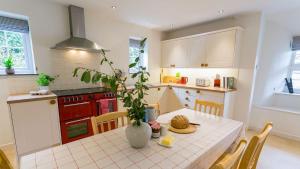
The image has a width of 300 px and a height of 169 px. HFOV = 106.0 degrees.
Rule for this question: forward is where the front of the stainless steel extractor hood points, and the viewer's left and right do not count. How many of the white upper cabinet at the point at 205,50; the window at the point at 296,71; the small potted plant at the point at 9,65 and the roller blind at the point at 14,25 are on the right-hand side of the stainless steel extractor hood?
2

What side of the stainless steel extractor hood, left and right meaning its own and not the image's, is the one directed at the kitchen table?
front

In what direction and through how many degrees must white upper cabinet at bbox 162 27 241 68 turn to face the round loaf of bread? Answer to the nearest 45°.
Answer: approximately 45° to its left

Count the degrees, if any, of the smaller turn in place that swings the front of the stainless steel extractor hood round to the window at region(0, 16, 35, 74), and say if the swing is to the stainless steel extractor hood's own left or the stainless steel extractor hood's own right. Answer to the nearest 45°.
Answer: approximately 90° to the stainless steel extractor hood's own right

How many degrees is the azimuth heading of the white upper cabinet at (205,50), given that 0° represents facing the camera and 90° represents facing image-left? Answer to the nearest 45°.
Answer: approximately 45°

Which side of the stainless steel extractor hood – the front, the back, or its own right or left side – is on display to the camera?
front

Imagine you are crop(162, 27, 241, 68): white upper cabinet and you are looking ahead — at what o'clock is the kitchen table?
The kitchen table is roughly at 11 o'clock from the white upper cabinet.

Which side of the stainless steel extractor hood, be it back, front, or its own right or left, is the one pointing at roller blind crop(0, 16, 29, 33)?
right

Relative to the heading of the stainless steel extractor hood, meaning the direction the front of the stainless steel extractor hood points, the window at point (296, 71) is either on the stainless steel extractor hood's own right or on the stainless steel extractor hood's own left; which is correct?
on the stainless steel extractor hood's own left

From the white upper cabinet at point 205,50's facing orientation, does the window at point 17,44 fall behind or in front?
in front

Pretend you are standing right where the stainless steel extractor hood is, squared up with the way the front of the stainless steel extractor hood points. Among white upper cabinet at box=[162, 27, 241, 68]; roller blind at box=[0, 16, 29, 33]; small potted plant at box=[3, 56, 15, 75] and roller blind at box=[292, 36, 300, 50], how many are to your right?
2

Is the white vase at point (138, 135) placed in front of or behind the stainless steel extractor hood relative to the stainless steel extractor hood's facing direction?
in front

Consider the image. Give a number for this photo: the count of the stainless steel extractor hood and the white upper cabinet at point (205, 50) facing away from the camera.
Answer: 0

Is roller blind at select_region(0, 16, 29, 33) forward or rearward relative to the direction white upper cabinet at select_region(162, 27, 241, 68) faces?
forward
